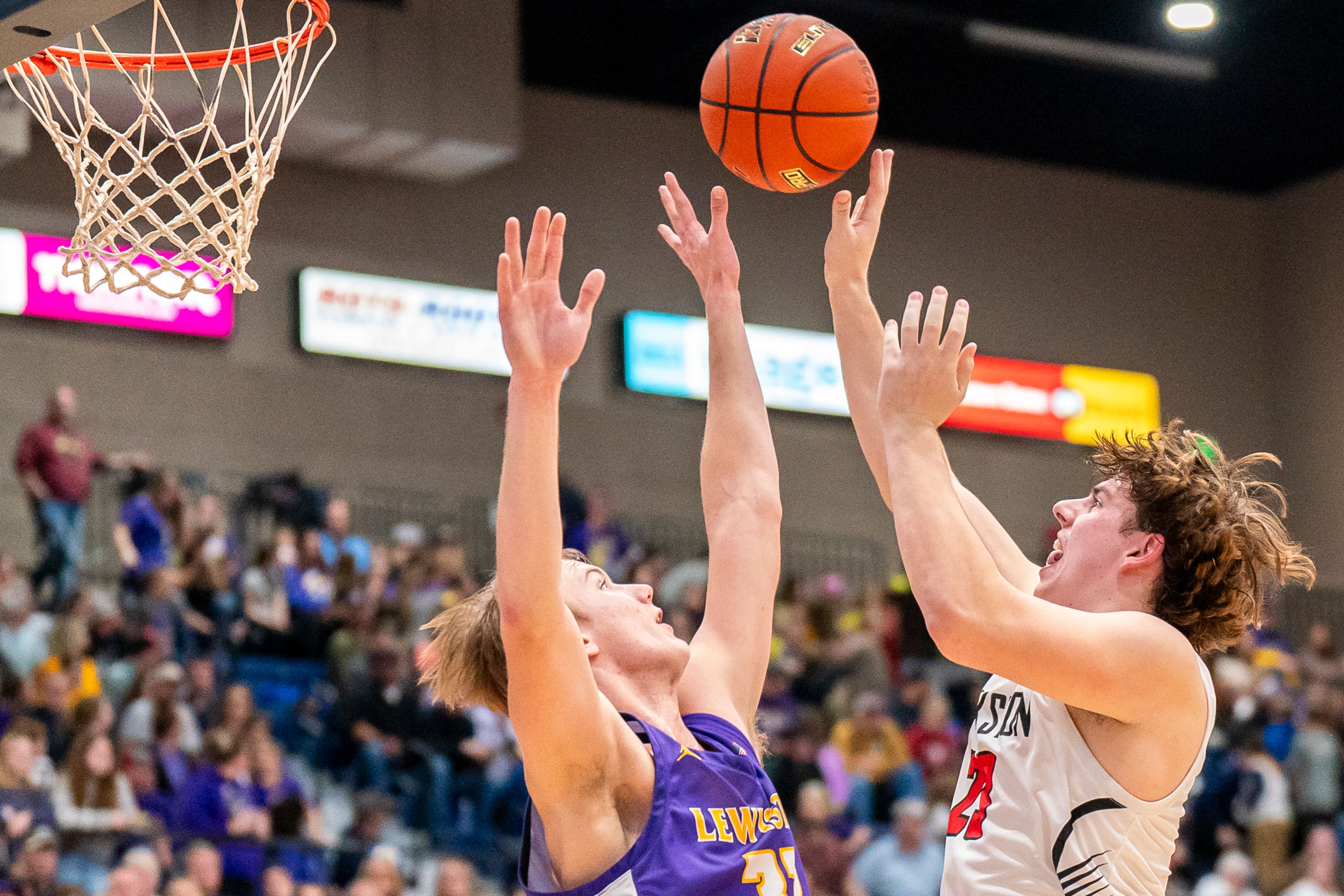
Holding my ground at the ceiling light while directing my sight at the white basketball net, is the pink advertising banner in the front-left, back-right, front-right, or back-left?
front-right

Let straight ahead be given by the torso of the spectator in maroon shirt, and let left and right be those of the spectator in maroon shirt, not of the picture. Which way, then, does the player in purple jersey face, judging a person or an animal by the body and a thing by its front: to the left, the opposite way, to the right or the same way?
the same way

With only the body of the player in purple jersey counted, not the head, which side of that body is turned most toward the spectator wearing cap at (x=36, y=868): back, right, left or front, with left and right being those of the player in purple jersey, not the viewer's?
back

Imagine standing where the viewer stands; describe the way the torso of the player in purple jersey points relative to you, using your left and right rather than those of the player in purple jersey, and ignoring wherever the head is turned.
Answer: facing the viewer and to the right of the viewer

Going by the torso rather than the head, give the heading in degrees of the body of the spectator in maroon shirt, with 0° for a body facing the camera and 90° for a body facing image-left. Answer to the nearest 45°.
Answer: approximately 315°

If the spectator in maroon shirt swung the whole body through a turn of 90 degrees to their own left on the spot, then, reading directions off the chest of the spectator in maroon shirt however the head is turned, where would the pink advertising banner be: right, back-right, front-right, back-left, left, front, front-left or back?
front-left

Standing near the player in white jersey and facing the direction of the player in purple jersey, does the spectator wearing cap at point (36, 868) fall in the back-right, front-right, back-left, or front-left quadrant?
front-right

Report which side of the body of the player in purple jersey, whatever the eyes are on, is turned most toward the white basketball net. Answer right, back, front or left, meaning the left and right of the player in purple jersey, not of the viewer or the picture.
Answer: back

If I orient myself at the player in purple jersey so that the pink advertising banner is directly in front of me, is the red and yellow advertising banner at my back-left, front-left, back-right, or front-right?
front-right

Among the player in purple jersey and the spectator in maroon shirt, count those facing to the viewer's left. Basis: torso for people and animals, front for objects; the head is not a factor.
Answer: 0

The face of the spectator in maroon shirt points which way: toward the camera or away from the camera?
toward the camera

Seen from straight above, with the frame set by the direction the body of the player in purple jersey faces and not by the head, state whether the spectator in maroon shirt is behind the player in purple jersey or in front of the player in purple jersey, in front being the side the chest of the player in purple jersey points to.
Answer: behind

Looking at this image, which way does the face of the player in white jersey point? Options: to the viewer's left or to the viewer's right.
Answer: to the viewer's left
